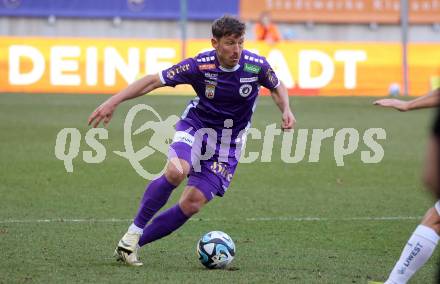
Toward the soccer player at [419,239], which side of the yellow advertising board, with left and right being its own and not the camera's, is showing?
front

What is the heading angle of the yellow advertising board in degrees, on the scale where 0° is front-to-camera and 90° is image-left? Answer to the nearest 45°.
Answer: approximately 0°

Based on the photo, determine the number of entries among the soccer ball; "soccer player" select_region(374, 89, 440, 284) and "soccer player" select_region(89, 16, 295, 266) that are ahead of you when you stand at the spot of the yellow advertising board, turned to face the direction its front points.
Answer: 3

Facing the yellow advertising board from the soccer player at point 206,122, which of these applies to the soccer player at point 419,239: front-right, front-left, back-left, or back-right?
back-right

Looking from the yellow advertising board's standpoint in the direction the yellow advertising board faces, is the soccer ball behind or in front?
in front

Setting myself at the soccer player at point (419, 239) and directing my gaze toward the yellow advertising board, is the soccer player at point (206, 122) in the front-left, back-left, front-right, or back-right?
front-left

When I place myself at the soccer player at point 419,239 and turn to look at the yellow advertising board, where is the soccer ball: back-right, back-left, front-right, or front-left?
front-left

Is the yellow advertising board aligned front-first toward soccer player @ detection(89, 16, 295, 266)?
yes
